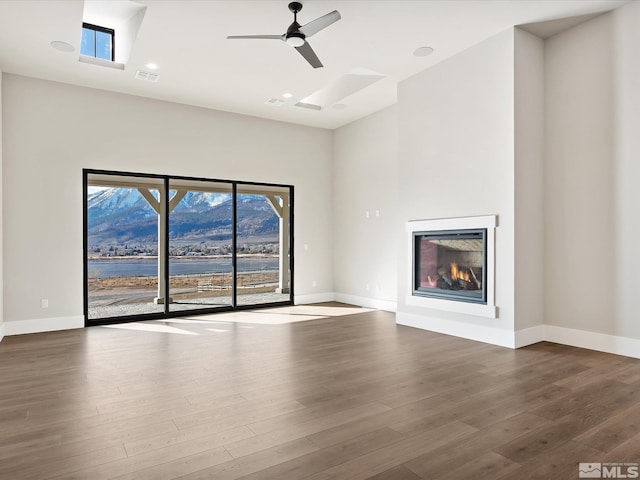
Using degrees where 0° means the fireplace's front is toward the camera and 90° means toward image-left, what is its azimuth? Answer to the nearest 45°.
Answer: approximately 45°

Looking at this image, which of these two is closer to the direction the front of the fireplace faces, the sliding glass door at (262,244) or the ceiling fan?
the ceiling fan

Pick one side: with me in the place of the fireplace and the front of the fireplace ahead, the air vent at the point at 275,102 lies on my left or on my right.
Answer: on my right

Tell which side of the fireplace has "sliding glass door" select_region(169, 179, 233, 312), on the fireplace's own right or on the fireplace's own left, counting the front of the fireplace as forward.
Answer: on the fireplace's own right

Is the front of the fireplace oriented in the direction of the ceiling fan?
yes
